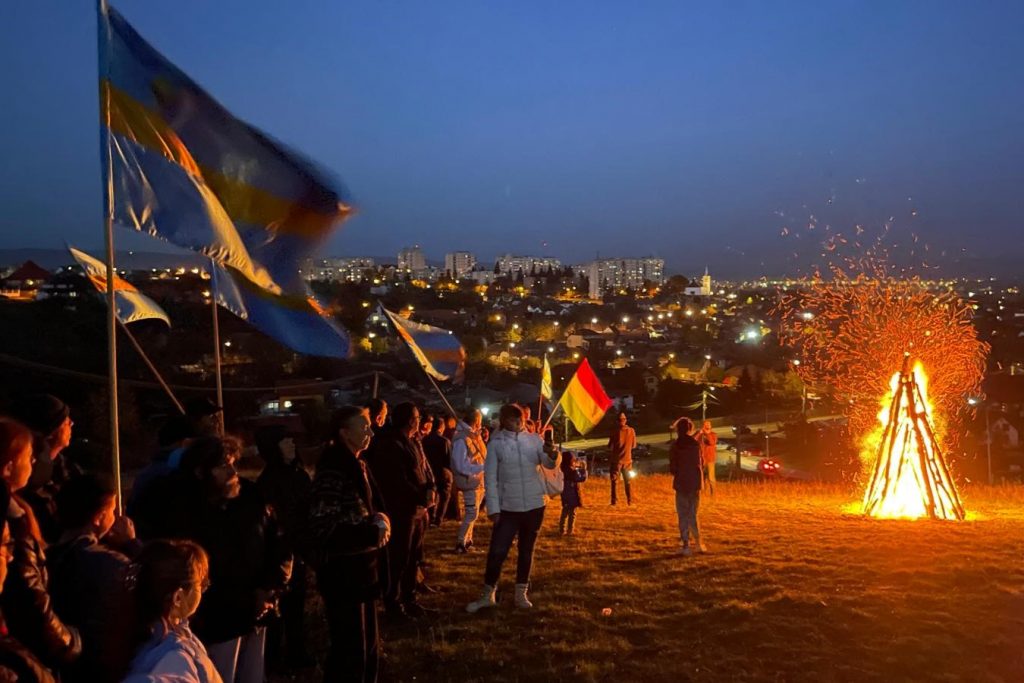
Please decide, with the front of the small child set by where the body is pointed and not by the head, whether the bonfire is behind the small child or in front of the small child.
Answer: in front

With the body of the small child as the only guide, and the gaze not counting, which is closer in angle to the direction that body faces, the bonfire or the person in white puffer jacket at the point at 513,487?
the bonfire

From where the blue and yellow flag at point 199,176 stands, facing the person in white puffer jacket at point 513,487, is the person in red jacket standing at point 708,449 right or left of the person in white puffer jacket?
left

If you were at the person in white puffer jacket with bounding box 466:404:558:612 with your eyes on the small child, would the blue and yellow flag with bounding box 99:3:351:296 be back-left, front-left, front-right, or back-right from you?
back-left

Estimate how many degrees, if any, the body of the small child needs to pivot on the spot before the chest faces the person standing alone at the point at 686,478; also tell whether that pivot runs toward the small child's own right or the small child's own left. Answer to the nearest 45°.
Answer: approximately 45° to the small child's own right
